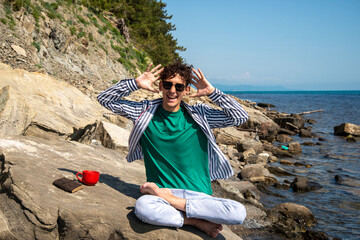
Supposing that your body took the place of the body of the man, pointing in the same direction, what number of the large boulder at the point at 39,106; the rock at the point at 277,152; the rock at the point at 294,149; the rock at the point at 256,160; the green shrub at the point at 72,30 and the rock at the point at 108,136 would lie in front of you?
0

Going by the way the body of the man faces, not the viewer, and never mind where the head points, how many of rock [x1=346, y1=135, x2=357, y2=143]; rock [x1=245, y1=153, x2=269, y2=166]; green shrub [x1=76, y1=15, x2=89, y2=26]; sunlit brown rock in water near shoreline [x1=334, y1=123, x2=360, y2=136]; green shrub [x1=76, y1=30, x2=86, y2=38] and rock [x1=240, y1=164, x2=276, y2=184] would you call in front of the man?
0

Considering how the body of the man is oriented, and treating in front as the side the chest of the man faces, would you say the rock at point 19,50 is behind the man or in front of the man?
behind

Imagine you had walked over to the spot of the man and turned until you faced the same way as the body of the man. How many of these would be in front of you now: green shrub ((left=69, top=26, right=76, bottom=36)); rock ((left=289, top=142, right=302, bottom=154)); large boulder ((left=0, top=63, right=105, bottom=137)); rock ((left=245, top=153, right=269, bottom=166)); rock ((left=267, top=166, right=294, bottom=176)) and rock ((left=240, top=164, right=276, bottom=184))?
0

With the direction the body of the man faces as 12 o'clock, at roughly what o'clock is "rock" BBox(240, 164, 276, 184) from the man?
The rock is roughly at 7 o'clock from the man.

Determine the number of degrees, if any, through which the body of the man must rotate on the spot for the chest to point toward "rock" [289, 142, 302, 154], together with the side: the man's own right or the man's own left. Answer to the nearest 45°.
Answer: approximately 135° to the man's own left

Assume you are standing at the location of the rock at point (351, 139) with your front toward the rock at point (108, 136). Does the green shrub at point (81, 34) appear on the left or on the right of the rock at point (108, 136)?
right

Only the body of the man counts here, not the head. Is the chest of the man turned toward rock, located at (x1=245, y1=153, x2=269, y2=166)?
no

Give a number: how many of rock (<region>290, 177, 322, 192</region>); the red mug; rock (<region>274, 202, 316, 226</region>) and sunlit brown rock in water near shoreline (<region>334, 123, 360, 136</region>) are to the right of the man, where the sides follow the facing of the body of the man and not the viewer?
1

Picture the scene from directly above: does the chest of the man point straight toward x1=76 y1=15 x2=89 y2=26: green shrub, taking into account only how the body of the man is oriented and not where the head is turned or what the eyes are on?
no

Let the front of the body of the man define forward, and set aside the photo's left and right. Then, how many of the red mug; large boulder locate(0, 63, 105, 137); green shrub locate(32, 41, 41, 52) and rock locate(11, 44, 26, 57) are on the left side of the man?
0

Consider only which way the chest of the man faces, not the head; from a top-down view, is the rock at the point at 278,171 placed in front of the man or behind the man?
behind

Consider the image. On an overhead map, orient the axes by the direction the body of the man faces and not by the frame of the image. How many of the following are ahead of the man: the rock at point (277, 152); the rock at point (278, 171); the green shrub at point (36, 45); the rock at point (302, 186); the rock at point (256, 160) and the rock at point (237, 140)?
0

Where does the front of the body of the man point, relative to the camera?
toward the camera

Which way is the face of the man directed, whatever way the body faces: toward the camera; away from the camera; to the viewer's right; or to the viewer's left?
toward the camera

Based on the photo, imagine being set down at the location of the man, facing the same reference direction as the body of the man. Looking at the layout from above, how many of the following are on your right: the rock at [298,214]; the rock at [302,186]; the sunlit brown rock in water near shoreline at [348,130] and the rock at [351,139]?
0

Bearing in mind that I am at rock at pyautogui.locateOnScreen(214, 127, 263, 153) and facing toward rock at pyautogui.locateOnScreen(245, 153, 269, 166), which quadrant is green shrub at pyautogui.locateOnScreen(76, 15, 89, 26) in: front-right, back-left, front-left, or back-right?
back-right

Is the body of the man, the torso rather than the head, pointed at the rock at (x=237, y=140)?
no

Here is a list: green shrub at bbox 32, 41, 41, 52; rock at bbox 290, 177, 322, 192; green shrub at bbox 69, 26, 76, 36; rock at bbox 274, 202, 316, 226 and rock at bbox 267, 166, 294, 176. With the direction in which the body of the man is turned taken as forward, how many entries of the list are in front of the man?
0

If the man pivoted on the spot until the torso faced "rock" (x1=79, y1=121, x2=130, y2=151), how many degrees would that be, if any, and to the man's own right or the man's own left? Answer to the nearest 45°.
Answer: approximately 135° to the man's own right

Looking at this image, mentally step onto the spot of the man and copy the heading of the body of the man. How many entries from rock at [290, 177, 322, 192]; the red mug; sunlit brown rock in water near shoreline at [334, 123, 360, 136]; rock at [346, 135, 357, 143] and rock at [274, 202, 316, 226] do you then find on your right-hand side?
1

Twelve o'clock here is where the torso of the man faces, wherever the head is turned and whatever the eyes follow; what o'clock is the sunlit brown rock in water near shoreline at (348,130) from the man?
The sunlit brown rock in water near shoreline is roughly at 7 o'clock from the man.
